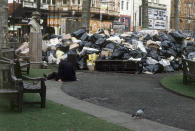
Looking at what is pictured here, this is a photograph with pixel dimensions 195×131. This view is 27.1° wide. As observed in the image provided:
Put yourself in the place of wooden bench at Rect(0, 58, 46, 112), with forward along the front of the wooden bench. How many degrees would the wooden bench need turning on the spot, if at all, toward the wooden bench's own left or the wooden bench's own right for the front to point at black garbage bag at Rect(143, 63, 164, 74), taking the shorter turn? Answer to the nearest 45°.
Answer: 0° — it already faces it

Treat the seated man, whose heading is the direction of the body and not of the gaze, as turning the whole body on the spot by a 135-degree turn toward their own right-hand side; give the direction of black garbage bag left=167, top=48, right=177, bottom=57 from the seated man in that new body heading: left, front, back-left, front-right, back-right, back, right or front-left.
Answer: front

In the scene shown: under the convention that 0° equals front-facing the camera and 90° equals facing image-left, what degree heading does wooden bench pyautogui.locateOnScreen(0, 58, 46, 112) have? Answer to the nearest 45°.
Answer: approximately 225°

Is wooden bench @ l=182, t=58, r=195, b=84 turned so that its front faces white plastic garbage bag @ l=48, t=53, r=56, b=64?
yes

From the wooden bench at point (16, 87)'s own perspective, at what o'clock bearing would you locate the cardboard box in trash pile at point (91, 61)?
The cardboard box in trash pile is roughly at 11 o'clock from the wooden bench.
